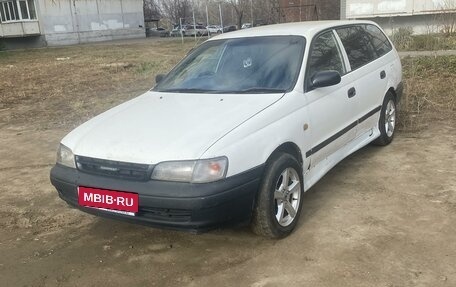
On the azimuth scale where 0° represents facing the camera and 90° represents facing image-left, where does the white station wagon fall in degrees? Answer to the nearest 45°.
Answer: approximately 45°

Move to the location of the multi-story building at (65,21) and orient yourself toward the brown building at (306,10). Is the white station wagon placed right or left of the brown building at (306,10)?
right

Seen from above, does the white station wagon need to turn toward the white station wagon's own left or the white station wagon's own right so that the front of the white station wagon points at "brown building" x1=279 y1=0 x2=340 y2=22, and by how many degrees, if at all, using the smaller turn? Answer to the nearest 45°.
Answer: approximately 135° to the white station wagon's own right

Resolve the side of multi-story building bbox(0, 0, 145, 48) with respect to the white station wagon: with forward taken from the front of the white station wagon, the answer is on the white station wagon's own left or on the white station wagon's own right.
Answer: on the white station wagon's own right
